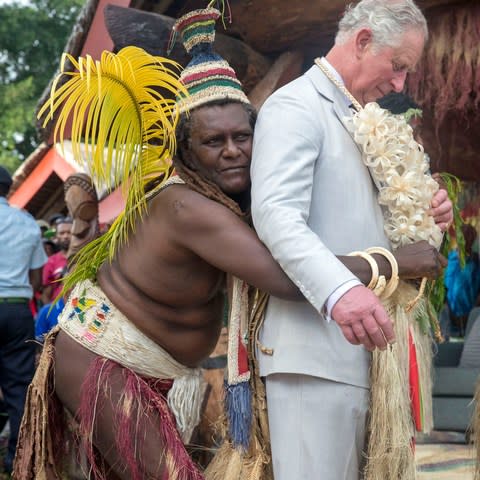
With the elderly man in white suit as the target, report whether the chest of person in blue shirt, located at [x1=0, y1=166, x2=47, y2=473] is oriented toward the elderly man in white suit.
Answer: no

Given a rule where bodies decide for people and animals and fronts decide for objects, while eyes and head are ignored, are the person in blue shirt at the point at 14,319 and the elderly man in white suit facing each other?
no

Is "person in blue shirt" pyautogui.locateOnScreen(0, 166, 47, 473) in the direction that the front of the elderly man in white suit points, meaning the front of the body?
no
